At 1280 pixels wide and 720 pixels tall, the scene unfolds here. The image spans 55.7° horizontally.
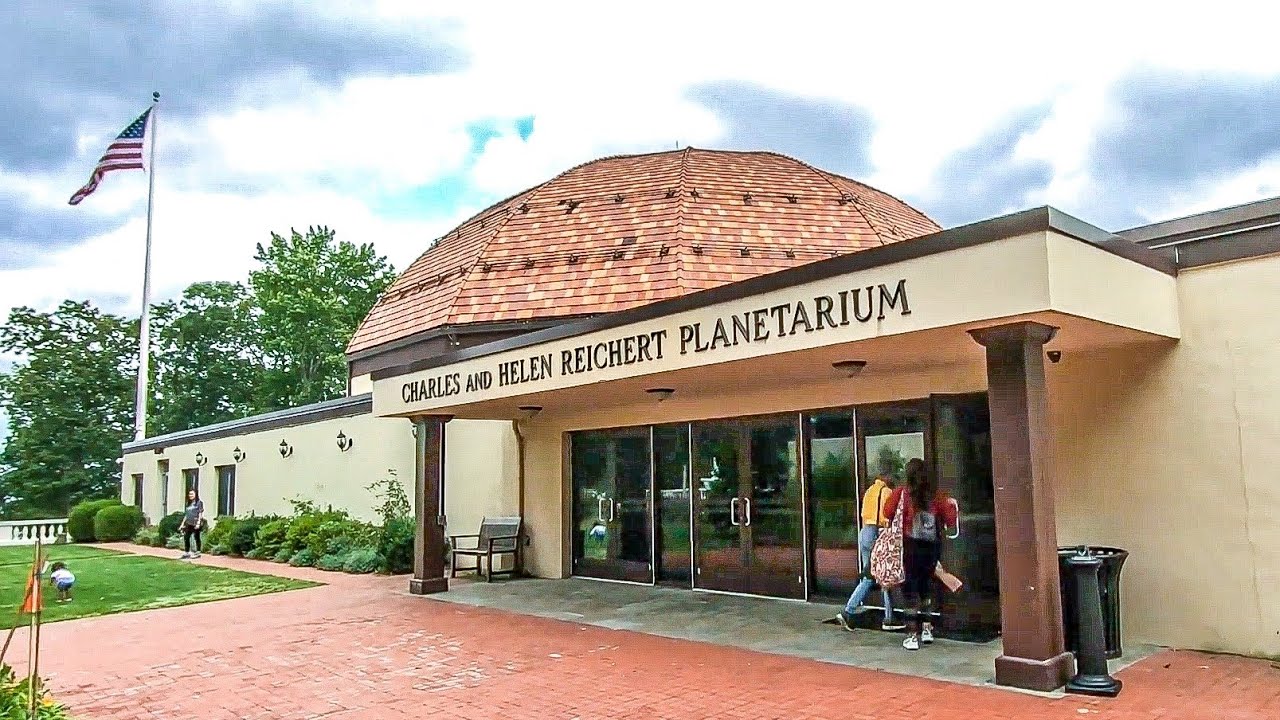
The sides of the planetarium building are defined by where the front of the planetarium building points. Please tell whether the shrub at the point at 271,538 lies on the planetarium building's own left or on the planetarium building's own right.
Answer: on the planetarium building's own right

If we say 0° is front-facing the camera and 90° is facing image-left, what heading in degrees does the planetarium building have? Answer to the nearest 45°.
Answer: approximately 45°

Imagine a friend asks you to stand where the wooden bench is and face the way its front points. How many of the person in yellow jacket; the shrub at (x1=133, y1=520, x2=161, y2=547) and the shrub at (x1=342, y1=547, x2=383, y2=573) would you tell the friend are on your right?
2

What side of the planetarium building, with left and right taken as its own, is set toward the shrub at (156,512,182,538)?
right

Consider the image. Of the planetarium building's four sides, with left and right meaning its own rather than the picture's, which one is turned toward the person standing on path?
right

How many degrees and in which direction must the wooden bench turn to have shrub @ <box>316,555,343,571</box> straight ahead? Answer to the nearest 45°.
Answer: approximately 90° to its right

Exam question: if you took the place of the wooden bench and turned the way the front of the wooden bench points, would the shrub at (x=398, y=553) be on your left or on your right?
on your right

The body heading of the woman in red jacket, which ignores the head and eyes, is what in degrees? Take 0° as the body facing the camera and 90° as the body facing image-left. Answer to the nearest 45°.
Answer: approximately 180°

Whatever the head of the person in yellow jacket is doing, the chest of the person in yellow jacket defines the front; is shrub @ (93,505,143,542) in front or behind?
behind

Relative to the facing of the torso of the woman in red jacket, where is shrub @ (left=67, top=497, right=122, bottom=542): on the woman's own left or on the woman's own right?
on the woman's own left
